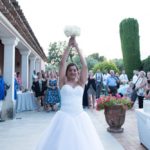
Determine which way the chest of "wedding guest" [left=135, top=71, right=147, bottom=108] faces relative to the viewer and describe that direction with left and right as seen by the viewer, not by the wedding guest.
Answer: facing the viewer and to the left of the viewer

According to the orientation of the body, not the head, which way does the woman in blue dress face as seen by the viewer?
toward the camera

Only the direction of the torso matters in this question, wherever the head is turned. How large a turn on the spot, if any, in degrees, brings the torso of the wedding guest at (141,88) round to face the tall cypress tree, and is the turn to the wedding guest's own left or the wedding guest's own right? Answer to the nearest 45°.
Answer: approximately 135° to the wedding guest's own right

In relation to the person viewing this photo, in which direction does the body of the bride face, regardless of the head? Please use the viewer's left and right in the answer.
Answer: facing the viewer

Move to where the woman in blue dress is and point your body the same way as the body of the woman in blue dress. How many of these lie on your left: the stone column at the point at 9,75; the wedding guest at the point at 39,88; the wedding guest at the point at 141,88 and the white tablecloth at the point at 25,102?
1

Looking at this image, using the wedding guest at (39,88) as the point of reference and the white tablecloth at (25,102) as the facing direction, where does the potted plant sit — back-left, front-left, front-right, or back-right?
back-left
